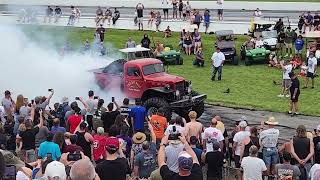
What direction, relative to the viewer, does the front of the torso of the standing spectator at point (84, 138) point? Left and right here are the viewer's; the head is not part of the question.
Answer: facing away from the viewer

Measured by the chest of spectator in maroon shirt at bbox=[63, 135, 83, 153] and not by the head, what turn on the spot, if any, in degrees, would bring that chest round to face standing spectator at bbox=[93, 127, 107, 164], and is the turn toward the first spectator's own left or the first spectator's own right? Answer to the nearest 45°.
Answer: approximately 45° to the first spectator's own right

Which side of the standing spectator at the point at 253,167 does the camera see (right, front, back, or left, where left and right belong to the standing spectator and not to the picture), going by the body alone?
back

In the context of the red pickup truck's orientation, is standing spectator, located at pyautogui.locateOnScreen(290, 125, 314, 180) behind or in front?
in front

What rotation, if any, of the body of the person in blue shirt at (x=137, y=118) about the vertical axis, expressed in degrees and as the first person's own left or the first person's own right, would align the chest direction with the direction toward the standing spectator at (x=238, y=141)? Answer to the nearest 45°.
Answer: approximately 135° to the first person's own right

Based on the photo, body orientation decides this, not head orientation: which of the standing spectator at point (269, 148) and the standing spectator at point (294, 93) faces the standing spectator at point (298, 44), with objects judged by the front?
the standing spectator at point (269, 148)

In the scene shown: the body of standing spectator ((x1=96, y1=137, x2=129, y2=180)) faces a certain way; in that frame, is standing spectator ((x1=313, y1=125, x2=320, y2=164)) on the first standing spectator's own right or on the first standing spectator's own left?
on the first standing spectator's own right

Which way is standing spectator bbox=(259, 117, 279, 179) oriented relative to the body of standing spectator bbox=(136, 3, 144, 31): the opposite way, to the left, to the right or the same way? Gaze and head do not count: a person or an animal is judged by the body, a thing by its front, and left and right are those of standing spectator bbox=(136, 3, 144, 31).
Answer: the opposite way

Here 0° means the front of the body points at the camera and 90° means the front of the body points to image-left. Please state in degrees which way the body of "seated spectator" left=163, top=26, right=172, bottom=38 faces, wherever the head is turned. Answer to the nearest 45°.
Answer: approximately 0°

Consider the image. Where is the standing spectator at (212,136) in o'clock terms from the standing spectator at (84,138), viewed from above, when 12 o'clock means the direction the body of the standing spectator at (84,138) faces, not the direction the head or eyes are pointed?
the standing spectator at (212,136) is roughly at 3 o'clock from the standing spectator at (84,138).

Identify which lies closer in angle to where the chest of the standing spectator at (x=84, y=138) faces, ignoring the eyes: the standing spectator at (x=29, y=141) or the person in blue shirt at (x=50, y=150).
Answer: the standing spectator

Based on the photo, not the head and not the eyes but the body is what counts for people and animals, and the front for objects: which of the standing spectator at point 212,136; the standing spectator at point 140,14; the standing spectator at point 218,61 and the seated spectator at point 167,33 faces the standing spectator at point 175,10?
the standing spectator at point 212,136

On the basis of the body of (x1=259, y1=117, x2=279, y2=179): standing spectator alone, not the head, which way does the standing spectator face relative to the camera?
away from the camera

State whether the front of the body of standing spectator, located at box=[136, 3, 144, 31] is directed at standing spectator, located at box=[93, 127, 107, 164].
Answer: yes

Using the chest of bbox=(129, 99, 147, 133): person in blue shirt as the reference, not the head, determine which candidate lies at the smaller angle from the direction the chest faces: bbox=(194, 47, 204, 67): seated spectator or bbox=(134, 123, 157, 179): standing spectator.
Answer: the seated spectator

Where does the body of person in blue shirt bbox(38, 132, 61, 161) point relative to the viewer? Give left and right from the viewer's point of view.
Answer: facing away from the viewer

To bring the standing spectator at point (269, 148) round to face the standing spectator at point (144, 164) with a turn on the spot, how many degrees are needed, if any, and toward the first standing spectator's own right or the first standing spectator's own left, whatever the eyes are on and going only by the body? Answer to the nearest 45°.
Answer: approximately 135° to the first standing spectator's own left

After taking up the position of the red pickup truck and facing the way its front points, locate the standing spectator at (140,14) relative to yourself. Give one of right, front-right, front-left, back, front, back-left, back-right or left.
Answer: back-left
